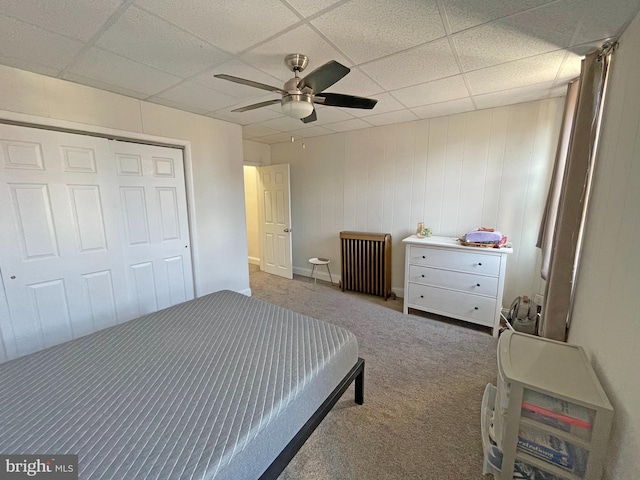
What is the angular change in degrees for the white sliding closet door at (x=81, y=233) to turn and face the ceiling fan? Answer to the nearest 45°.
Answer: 0° — it already faces it

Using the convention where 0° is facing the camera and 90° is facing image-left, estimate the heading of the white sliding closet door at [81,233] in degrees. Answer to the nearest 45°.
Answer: approximately 315°

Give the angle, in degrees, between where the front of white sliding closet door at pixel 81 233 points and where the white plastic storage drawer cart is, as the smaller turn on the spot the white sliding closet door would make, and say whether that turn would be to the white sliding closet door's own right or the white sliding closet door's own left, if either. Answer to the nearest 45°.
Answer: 0° — it already faces it

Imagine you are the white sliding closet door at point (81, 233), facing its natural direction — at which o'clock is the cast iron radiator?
The cast iron radiator is roughly at 11 o'clock from the white sliding closet door.

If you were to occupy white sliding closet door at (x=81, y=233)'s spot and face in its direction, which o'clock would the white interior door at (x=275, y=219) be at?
The white interior door is roughly at 10 o'clock from the white sliding closet door.

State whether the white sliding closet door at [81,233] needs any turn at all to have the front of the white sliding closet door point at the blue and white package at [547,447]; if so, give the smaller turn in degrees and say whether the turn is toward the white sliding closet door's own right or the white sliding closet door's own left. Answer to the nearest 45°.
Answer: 0° — it already faces it

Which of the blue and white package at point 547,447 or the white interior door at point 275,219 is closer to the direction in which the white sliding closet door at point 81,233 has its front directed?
the blue and white package
